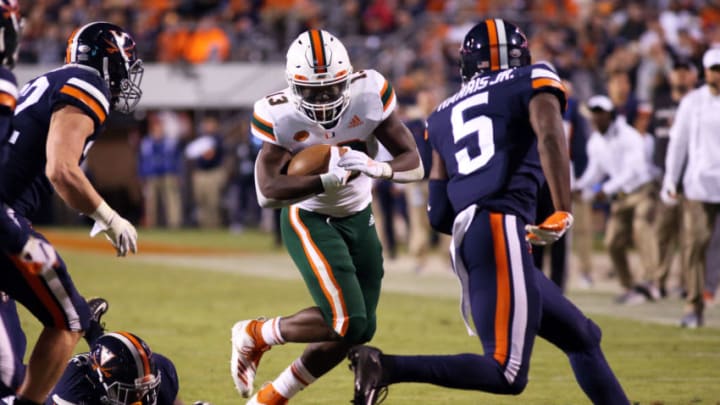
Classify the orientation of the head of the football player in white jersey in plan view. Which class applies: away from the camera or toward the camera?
toward the camera

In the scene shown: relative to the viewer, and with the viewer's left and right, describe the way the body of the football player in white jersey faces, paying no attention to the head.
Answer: facing the viewer and to the right of the viewer
